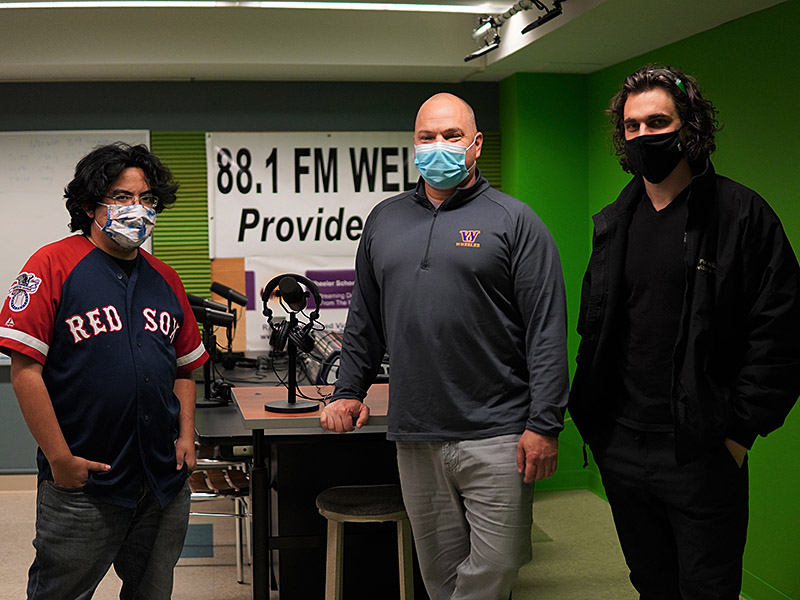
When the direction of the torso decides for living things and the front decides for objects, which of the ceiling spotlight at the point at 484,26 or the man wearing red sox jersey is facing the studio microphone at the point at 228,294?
the ceiling spotlight

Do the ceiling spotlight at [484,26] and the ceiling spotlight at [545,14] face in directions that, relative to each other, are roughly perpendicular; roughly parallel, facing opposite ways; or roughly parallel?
roughly parallel

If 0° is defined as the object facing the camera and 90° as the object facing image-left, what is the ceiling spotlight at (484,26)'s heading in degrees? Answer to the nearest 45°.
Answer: approximately 90°

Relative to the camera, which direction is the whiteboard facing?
toward the camera

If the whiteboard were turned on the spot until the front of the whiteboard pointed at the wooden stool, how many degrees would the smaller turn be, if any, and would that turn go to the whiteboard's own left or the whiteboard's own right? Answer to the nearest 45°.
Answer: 0° — it already faces it

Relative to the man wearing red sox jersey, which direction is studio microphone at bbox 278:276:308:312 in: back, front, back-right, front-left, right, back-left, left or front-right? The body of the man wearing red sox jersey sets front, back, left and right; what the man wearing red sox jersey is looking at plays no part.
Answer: left

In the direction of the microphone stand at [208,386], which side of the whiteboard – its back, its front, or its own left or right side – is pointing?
front

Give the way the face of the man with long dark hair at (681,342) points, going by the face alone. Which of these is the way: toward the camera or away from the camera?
toward the camera

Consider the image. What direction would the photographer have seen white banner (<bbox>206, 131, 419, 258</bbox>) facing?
facing the viewer

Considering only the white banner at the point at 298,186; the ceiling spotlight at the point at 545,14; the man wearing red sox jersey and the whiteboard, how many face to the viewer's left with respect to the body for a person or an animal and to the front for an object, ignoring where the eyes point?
1

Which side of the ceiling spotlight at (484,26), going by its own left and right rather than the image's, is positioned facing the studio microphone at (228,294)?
front

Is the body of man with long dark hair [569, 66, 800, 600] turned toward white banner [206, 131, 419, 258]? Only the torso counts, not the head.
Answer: no

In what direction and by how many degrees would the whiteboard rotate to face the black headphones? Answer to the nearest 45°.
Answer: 0° — it already faces it

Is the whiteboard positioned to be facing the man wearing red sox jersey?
yes

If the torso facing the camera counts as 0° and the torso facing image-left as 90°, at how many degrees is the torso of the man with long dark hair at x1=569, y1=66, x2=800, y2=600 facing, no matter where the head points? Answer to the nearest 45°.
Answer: approximately 45°

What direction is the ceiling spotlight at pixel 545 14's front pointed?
to the viewer's left

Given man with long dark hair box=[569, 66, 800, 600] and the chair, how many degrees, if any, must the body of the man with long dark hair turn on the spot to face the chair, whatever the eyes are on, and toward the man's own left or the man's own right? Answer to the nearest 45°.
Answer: approximately 90° to the man's own right

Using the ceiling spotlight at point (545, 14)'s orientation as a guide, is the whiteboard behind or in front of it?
in front
